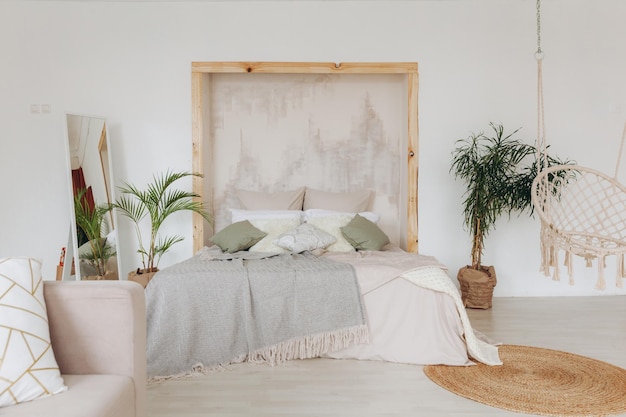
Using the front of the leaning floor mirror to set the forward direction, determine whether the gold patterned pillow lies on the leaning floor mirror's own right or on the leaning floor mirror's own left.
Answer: on the leaning floor mirror's own right

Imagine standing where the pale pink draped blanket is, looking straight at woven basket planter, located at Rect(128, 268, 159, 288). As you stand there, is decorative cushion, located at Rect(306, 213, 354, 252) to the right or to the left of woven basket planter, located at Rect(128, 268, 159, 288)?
right

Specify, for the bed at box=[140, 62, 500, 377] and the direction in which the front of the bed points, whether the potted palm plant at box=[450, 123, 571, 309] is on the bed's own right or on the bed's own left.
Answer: on the bed's own left

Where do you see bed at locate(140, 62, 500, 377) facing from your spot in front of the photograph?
facing the viewer

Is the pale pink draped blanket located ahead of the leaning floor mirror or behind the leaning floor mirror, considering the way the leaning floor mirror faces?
ahead

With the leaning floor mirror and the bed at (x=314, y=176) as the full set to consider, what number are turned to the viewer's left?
0

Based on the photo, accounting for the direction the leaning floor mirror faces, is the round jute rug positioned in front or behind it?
in front

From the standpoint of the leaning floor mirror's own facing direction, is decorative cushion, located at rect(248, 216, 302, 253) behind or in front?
in front

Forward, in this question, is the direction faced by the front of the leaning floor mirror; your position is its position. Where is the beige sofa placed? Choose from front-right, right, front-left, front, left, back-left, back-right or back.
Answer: front-right

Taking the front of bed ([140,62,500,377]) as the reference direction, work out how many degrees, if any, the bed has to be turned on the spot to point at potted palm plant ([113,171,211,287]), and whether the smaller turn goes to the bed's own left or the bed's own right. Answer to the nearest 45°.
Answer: approximately 90° to the bed's own right

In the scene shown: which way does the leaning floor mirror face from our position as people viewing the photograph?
facing the viewer and to the right of the viewer
